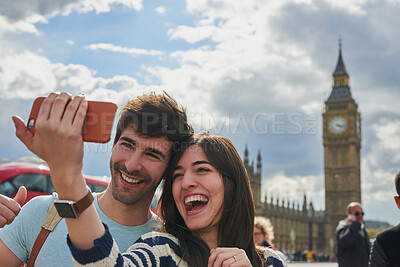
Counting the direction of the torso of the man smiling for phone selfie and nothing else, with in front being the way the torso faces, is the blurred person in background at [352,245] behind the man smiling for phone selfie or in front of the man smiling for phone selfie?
behind

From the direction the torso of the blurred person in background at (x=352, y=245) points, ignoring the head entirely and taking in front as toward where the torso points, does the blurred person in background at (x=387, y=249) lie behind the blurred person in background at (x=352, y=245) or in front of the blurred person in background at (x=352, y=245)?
in front

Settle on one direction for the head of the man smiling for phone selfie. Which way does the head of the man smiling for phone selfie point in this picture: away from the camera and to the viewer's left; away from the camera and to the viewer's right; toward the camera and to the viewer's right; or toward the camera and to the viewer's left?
toward the camera and to the viewer's left

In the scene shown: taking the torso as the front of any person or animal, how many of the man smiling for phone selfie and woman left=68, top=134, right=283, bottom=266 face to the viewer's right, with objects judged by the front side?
0

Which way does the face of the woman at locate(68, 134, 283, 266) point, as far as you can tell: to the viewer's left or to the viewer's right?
to the viewer's left

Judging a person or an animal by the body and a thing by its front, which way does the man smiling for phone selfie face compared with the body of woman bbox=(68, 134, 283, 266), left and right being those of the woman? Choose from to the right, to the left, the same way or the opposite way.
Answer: the same way

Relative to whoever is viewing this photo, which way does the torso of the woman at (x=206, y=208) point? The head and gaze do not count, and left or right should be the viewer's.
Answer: facing the viewer and to the left of the viewer

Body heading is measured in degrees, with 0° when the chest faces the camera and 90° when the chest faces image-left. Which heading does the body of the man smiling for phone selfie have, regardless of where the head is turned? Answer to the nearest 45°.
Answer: approximately 45°

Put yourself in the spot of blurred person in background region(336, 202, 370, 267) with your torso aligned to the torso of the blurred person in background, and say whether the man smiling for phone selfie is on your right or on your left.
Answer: on your right

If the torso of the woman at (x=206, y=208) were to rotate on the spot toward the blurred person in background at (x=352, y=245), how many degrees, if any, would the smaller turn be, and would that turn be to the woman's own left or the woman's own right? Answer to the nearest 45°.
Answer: approximately 180°

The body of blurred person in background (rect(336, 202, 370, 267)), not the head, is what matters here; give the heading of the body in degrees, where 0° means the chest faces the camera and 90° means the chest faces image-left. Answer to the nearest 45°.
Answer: approximately 315°

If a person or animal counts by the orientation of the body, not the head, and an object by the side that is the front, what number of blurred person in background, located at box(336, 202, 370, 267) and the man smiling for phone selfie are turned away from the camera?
0

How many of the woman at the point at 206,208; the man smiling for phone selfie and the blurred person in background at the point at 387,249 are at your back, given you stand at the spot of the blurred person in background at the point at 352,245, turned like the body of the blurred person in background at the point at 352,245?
0
